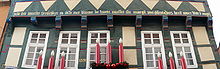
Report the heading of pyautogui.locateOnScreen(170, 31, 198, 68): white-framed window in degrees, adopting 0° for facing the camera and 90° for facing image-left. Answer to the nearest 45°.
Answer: approximately 0°

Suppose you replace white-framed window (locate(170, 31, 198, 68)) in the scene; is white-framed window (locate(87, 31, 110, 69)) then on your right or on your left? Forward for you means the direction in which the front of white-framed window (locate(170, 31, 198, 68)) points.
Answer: on your right

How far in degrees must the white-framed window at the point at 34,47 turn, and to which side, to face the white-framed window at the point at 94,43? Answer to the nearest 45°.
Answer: approximately 90° to its left

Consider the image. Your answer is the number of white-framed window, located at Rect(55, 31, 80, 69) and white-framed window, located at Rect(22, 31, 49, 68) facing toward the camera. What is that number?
2

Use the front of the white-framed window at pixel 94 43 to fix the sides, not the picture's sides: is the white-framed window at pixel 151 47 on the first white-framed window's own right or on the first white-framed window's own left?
on the first white-framed window's own left

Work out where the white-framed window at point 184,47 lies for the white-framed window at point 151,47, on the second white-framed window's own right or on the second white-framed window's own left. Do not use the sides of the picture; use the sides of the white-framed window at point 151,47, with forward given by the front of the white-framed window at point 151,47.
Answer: on the second white-framed window's own left

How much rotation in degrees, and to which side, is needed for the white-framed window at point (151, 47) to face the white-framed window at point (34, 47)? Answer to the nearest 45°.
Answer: approximately 90° to its right

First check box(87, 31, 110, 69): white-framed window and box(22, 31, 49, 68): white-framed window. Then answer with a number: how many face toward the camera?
2

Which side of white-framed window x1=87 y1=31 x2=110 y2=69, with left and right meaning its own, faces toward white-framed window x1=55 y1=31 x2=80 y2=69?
right

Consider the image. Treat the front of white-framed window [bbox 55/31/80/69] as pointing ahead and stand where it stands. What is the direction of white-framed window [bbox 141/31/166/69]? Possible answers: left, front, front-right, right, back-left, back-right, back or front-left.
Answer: left

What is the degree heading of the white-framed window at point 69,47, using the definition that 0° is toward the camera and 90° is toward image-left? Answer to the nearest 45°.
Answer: approximately 0°
